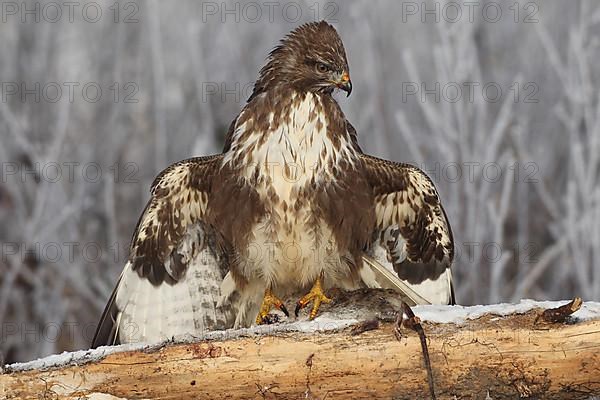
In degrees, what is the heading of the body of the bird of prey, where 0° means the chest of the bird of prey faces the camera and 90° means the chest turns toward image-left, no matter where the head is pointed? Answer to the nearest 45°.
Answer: approximately 0°
